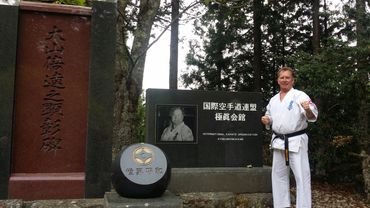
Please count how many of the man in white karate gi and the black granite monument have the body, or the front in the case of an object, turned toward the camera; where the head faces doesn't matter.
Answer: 2

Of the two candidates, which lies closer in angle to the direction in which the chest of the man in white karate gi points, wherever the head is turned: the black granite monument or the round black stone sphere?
the round black stone sphere

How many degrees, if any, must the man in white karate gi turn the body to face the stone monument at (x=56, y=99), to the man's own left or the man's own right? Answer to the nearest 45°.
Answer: approximately 90° to the man's own right

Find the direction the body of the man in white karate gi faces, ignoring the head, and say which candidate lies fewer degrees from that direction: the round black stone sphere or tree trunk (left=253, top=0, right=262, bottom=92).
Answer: the round black stone sphere

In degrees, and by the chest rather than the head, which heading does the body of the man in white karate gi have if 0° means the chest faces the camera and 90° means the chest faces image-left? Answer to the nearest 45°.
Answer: approximately 0°

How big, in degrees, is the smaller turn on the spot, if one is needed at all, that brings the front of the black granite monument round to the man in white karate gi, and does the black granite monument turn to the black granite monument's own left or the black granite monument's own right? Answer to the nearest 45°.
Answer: approximately 45° to the black granite monument's own left

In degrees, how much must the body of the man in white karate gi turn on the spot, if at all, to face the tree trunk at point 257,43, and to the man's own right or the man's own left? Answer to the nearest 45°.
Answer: approximately 180°

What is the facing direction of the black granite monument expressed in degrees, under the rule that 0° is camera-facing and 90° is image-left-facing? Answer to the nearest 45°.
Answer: approximately 0°

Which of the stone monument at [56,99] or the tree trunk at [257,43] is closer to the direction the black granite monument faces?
the stone monument

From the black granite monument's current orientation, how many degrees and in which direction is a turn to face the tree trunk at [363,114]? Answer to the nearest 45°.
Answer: approximately 135° to its left

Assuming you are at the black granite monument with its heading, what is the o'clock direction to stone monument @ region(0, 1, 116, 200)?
The stone monument is roughly at 2 o'clock from the black granite monument.
